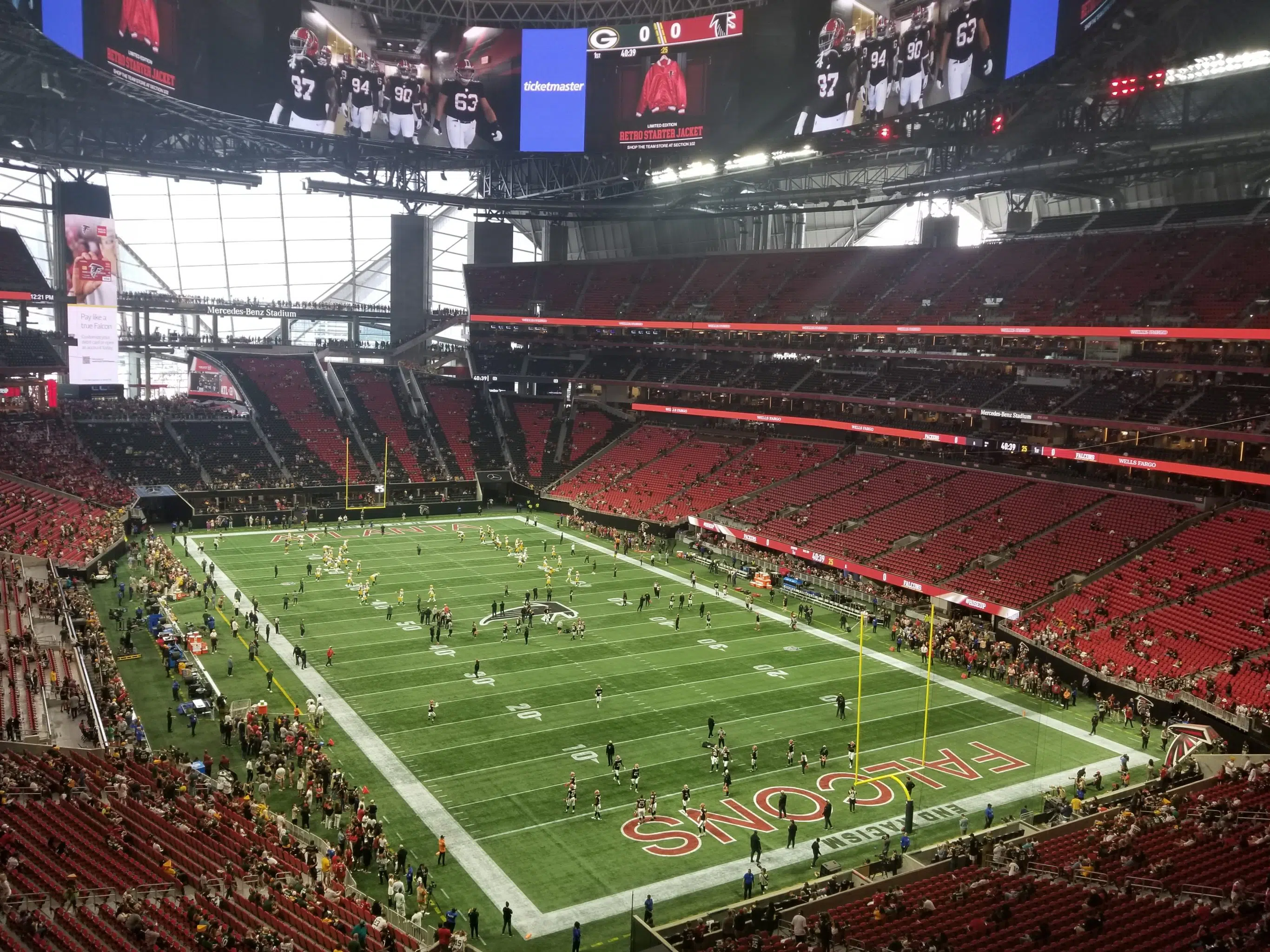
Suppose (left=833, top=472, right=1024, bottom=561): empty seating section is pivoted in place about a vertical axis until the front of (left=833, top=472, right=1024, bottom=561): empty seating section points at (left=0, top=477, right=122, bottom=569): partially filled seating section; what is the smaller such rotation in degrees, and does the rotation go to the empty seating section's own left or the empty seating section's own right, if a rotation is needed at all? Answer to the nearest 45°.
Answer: approximately 45° to the empty seating section's own right

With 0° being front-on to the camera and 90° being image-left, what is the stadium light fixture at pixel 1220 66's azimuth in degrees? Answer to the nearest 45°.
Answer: approximately 45°

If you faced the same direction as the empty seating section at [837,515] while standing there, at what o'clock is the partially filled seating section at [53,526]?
the partially filled seating section at [53,526] is roughly at 1 o'clock from the empty seating section at [837,515].

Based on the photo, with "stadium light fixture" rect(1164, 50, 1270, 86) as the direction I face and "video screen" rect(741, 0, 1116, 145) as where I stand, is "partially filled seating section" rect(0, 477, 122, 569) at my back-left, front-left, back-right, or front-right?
back-right

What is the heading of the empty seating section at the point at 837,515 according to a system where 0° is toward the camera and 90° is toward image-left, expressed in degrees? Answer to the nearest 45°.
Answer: approximately 45°

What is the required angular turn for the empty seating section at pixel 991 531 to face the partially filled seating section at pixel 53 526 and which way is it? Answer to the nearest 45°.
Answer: approximately 45° to its right
